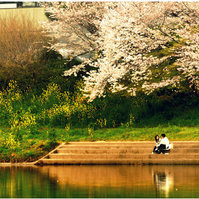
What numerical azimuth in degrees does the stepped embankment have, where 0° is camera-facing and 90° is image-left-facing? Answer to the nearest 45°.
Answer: approximately 0°

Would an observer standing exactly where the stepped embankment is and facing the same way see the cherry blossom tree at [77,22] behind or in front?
behind
